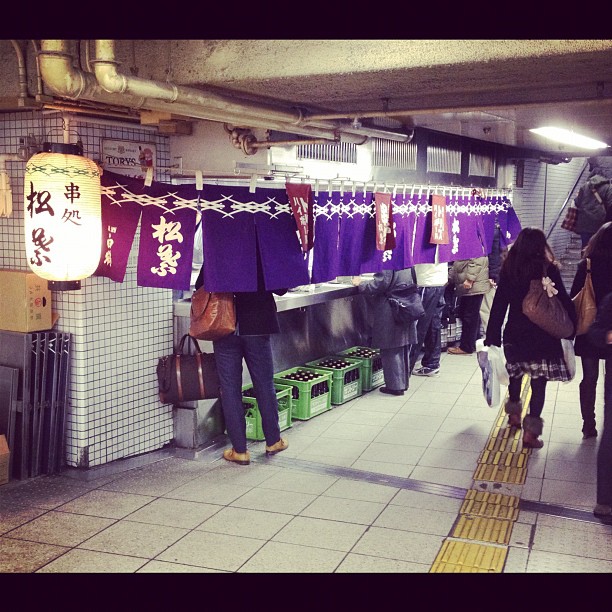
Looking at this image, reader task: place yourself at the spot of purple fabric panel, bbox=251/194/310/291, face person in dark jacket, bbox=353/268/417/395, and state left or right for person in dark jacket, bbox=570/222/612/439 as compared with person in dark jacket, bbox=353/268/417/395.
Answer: right

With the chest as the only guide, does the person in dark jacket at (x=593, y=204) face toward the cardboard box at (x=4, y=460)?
no

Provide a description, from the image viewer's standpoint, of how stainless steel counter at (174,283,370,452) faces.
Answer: facing the viewer and to the right of the viewer

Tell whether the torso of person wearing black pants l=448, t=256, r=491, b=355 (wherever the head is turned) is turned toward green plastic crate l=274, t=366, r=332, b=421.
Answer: no

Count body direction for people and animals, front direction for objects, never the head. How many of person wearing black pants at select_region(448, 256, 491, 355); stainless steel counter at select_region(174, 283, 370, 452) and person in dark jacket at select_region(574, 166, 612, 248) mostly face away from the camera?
1

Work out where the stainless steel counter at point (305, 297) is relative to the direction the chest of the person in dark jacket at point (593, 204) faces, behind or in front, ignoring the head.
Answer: behind

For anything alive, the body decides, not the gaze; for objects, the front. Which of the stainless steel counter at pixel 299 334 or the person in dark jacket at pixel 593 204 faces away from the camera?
the person in dark jacket

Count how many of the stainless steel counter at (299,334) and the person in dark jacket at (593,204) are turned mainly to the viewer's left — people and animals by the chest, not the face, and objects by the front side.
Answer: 0

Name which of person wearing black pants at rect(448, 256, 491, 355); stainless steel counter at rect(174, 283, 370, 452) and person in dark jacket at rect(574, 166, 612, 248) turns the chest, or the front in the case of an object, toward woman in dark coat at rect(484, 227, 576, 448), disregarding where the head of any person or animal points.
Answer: the stainless steel counter

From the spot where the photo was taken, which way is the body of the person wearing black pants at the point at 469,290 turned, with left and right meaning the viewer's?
facing to the left of the viewer

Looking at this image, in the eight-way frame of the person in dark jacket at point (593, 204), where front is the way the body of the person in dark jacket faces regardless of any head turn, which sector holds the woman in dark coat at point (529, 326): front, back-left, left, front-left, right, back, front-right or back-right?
back

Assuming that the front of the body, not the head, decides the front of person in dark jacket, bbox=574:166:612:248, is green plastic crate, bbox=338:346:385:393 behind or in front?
behind

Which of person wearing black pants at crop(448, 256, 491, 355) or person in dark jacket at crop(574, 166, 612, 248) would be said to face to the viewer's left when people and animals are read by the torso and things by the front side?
the person wearing black pants

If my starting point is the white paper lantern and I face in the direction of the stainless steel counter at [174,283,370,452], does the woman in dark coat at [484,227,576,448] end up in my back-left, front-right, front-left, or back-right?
front-right

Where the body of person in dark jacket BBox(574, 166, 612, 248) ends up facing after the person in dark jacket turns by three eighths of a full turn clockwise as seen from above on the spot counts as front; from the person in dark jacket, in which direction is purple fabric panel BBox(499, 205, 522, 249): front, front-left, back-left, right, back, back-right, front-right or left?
right

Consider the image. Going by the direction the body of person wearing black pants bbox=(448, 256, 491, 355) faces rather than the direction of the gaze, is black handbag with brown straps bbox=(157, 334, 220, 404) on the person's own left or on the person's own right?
on the person's own left
